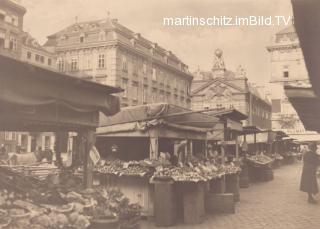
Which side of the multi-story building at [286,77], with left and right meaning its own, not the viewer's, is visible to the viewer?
front

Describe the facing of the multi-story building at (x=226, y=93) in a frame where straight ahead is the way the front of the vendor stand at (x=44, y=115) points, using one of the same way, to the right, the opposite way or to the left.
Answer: to the right

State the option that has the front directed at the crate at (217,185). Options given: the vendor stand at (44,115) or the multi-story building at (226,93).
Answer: the multi-story building

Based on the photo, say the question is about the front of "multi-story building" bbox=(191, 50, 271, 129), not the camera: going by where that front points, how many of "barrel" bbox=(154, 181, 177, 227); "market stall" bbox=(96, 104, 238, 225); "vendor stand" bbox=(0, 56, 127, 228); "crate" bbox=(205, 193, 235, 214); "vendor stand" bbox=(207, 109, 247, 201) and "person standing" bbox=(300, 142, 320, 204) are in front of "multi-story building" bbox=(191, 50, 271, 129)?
6

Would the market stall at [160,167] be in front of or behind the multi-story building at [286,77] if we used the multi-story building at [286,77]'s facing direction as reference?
in front

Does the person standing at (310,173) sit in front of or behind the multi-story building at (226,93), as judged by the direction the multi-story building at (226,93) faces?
in front

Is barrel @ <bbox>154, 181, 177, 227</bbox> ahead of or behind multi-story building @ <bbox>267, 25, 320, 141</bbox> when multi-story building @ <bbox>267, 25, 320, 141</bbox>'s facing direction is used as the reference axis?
ahead

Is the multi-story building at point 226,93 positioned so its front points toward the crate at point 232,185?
yes

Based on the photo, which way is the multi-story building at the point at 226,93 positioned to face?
toward the camera

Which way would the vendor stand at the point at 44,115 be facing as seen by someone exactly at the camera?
facing the viewer and to the right of the viewer
